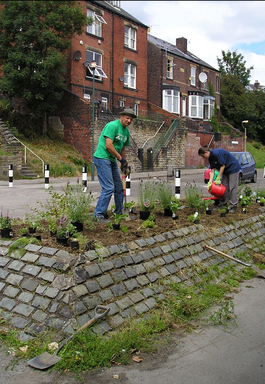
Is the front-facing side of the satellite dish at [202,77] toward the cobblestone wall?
yes

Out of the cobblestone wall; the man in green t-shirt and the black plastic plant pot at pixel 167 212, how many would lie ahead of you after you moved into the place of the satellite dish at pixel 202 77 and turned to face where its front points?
3

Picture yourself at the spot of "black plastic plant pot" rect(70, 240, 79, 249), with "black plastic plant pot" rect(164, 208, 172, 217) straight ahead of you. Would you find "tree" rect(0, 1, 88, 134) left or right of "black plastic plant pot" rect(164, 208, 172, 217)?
left

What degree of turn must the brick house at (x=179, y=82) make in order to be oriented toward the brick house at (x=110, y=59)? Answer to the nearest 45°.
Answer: approximately 90° to its right

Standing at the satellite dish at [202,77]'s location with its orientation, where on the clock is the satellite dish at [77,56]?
the satellite dish at [77,56] is roughly at 1 o'clock from the satellite dish at [202,77].

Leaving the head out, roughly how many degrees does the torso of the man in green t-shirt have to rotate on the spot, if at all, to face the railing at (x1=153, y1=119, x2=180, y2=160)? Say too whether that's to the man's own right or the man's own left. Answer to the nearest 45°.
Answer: approximately 135° to the man's own left

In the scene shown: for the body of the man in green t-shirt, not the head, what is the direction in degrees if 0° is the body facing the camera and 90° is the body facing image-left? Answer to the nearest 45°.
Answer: approximately 315°

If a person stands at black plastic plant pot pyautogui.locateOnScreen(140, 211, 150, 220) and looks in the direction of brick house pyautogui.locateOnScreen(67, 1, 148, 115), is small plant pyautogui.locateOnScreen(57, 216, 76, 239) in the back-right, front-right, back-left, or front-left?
back-left

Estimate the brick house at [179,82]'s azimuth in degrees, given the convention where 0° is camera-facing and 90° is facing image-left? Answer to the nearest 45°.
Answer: approximately 315°
